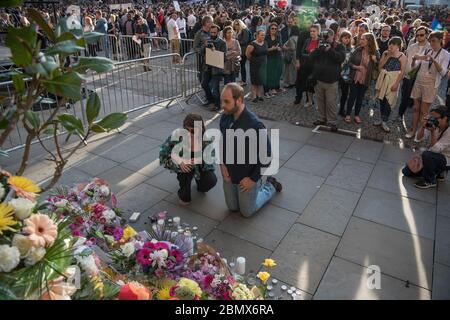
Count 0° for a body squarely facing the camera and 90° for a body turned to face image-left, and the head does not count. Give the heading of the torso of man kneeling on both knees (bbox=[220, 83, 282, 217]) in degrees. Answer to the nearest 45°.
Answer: approximately 45°

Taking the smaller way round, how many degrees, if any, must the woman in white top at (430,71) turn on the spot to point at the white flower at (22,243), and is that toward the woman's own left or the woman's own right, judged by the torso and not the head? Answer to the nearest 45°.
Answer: approximately 45° to the woman's own left

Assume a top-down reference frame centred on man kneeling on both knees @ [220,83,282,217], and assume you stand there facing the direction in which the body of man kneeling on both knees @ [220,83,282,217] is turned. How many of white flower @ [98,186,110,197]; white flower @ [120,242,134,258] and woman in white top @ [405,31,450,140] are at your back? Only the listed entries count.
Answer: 1

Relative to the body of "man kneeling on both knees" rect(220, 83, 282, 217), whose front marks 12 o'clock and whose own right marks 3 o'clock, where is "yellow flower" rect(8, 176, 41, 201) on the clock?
The yellow flower is roughly at 11 o'clock from the man kneeling on both knees.

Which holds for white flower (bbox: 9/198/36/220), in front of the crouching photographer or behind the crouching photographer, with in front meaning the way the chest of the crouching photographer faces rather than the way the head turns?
in front

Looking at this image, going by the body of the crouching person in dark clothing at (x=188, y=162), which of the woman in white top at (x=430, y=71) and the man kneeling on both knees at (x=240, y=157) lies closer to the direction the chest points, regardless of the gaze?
the man kneeling on both knees

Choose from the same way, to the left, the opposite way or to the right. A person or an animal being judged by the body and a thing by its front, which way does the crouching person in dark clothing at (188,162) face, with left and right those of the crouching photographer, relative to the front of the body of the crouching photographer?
to the left

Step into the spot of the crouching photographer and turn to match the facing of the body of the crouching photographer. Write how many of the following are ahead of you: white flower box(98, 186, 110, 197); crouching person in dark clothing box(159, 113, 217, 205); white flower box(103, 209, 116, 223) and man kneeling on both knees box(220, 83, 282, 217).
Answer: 4

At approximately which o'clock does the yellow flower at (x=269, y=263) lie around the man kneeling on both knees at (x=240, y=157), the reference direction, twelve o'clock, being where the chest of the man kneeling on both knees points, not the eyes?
The yellow flower is roughly at 10 o'clock from the man kneeling on both knees.

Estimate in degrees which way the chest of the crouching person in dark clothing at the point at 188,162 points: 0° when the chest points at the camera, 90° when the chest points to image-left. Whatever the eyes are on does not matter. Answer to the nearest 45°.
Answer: approximately 0°

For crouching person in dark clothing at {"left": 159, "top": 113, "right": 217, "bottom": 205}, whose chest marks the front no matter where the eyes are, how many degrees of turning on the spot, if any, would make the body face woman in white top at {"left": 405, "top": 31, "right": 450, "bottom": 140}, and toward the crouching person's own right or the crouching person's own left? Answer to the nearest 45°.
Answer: approximately 135° to the crouching person's own left
